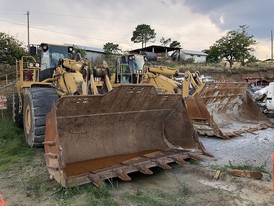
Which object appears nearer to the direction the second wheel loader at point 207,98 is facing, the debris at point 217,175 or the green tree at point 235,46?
the debris

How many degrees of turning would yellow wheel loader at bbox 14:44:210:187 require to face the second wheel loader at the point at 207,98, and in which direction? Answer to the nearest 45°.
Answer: approximately 90° to its left

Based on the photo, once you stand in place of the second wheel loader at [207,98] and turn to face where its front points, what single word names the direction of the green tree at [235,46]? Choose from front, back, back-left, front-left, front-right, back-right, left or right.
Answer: back-left

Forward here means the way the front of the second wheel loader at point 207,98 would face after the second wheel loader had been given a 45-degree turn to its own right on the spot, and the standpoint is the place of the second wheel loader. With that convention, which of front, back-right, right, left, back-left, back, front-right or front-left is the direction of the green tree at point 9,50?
back-right

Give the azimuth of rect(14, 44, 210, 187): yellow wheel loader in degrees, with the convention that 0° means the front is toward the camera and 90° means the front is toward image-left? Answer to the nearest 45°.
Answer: approximately 315°

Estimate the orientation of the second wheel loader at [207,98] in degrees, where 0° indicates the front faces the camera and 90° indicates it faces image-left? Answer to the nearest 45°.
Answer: approximately 315°
